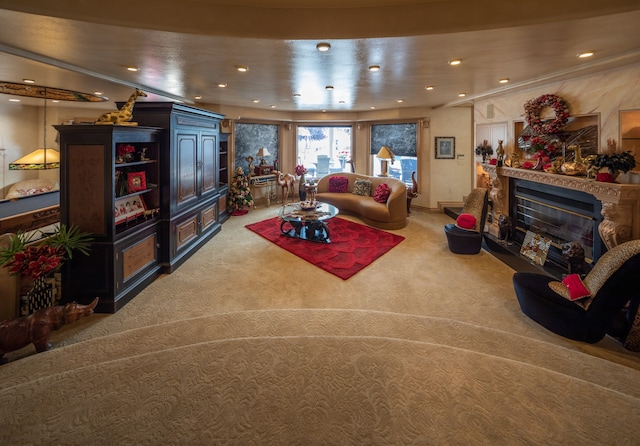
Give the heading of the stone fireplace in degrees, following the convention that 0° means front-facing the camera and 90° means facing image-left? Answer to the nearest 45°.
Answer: approximately 45°

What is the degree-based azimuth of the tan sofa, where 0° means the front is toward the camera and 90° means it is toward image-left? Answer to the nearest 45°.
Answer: approximately 45°

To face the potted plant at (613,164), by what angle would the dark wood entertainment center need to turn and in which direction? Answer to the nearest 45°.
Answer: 0° — it already faces it

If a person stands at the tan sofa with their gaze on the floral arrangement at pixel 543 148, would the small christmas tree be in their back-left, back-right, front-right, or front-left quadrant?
back-right

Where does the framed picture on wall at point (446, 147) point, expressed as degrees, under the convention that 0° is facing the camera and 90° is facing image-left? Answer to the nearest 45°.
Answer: approximately 0°
